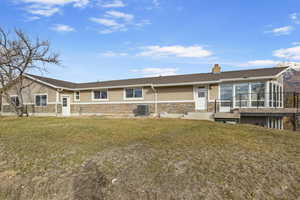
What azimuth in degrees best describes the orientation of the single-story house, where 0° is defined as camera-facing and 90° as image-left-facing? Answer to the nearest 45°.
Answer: approximately 0°

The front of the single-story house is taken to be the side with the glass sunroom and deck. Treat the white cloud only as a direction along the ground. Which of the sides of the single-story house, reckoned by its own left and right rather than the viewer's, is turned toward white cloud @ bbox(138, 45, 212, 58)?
back

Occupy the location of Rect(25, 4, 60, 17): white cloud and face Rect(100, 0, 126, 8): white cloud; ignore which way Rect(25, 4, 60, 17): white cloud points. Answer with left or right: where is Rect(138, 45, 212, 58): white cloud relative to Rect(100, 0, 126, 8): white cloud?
left
